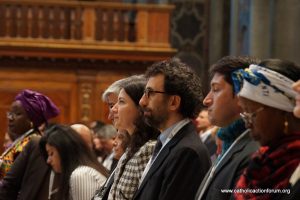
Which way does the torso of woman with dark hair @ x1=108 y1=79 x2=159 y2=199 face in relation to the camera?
to the viewer's left

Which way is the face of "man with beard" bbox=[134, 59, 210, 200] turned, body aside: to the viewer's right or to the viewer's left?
to the viewer's left

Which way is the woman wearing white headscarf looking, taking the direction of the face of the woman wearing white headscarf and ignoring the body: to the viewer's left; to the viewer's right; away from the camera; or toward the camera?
to the viewer's left

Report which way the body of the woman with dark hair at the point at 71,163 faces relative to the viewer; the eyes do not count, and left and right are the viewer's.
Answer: facing to the left of the viewer

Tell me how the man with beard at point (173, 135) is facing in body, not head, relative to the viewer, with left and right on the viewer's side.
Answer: facing to the left of the viewer

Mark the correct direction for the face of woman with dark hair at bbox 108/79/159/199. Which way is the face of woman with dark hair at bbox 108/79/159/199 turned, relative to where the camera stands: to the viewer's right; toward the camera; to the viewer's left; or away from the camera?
to the viewer's left

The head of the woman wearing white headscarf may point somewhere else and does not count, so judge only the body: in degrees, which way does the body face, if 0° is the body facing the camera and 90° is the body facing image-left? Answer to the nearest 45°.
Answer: approximately 90°

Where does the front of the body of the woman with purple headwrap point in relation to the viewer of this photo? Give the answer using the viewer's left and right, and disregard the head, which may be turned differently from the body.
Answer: facing to the left of the viewer

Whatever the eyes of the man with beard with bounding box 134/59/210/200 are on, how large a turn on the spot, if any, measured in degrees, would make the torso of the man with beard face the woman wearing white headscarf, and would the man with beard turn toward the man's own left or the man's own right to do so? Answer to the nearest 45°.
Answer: approximately 135° to the man's own left

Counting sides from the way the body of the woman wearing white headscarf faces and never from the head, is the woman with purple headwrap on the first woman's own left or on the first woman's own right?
on the first woman's own right
